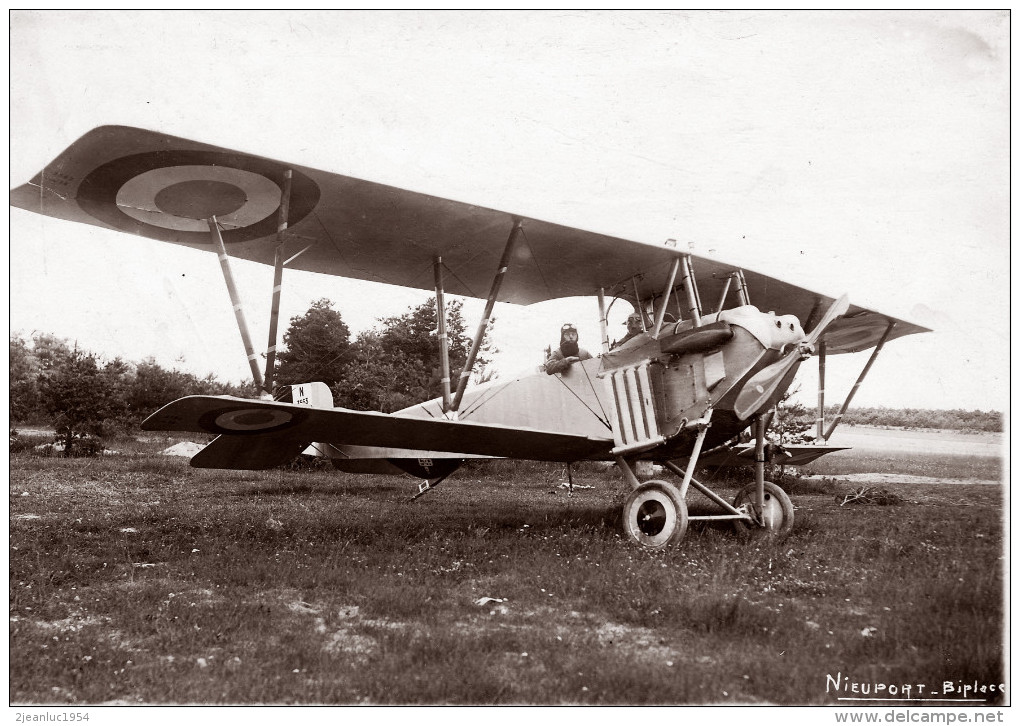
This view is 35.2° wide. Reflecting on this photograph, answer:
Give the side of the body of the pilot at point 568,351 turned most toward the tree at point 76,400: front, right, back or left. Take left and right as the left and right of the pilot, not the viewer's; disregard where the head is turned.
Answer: back

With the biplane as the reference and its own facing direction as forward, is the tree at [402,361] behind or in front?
behind

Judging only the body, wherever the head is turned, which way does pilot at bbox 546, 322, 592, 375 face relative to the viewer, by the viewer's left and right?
facing the viewer and to the right of the viewer
